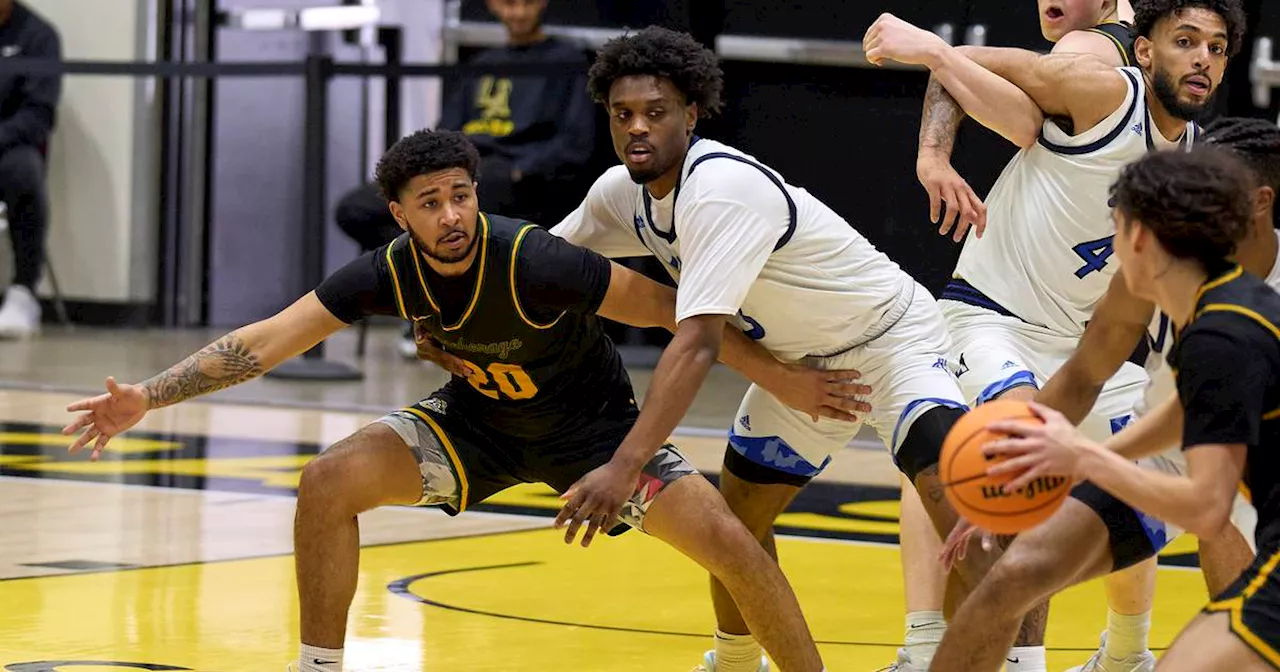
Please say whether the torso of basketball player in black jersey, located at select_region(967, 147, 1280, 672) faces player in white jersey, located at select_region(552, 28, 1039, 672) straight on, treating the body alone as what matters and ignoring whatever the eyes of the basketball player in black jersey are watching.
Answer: yes

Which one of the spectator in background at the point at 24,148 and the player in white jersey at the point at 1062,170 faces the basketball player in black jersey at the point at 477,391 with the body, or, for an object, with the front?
the spectator in background

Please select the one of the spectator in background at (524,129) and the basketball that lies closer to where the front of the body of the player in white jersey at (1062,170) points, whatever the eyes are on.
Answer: the basketball

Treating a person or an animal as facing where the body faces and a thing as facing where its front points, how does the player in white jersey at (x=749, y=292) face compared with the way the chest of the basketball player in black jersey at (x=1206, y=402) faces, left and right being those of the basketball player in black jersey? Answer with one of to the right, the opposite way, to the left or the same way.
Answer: to the left

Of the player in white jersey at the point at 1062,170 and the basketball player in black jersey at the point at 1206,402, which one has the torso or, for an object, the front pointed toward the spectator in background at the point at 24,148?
the basketball player in black jersey

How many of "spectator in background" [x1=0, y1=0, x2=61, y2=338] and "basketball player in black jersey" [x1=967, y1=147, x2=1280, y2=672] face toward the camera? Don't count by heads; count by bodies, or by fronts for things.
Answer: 1

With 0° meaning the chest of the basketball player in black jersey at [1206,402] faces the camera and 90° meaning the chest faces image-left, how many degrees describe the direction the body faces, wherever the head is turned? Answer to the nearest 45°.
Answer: approximately 135°

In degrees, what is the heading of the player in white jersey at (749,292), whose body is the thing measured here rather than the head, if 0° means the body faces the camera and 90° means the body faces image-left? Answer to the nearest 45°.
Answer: approximately 45°

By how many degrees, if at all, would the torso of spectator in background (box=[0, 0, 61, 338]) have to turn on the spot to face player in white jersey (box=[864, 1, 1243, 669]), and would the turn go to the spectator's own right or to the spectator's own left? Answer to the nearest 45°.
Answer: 0° — they already face them

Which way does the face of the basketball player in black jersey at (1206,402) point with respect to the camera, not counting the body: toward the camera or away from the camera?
away from the camera

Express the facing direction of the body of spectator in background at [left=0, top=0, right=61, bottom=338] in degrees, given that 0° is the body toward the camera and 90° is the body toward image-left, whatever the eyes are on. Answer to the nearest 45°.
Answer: approximately 0°

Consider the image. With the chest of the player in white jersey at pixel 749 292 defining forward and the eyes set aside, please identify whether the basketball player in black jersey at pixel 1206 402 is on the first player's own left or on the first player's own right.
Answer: on the first player's own left
